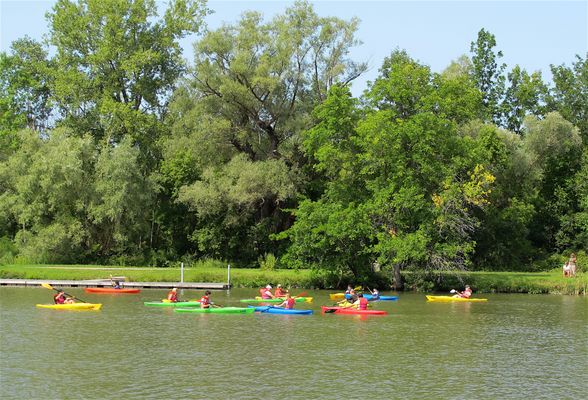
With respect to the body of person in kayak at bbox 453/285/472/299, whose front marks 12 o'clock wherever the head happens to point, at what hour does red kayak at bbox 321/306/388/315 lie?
The red kayak is roughly at 10 o'clock from the person in kayak.

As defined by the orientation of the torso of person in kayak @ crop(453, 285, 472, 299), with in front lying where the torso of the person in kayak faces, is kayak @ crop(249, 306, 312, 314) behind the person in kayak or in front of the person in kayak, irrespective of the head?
in front

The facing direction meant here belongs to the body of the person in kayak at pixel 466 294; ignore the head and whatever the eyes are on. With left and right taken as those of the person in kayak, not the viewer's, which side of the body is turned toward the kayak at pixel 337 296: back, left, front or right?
front

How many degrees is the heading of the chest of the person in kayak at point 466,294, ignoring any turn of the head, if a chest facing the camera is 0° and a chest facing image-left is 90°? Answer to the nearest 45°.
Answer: approximately 90°

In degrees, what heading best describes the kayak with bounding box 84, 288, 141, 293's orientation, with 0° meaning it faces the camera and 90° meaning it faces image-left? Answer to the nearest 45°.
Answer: approximately 90°

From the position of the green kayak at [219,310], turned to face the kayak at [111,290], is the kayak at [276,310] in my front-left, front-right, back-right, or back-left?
back-right

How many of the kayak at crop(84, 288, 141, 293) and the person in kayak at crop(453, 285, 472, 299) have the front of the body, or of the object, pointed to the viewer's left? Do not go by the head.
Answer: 2

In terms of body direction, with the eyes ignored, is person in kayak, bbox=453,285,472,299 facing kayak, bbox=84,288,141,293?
yes

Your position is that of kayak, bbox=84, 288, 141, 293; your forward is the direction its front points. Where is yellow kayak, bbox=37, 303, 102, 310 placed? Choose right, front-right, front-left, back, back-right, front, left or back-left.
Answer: left

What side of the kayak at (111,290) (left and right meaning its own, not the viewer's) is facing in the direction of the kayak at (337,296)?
back
